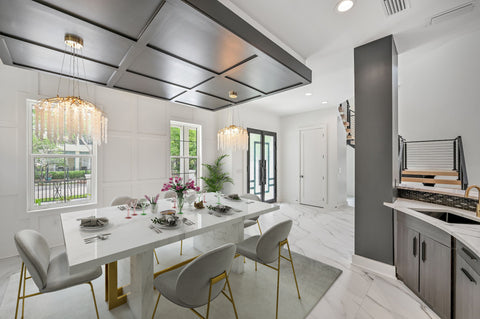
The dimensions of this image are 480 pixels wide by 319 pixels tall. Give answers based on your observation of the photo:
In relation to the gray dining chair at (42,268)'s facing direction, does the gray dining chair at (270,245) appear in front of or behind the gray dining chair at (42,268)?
in front

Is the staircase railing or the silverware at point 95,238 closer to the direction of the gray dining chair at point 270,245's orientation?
the silverware

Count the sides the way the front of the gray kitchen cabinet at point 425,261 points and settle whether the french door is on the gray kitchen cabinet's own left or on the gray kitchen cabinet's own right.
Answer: on the gray kitchen cabinet's own right

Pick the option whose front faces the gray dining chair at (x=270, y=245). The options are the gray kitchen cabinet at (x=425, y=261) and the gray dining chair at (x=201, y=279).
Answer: the gray kitchen cabinet

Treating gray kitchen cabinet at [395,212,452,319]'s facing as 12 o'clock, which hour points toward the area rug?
The area rug is roughly at 12 o'clock from the gray kitchen cabinet.

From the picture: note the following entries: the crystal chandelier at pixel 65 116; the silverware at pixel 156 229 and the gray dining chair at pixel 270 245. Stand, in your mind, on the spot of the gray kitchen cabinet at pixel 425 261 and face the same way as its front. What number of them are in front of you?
3

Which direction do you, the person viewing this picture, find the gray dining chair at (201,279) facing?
facing away from the viewer and to the left of the viewer

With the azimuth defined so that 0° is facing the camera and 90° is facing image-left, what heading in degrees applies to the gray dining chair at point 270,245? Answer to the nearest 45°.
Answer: approximately 135°

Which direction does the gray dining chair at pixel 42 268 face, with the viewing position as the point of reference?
facing to the right of the viewer

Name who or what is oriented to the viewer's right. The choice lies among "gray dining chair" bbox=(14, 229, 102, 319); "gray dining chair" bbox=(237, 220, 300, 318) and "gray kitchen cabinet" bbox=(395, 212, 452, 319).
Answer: "gray dining chair" bbox=(14, 229, 102, 319)
